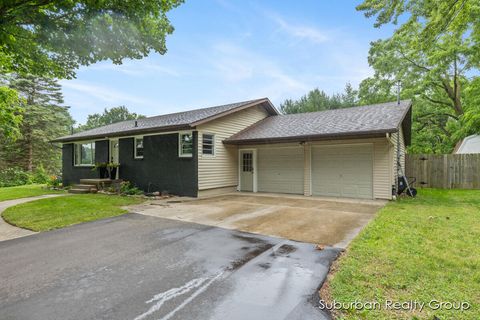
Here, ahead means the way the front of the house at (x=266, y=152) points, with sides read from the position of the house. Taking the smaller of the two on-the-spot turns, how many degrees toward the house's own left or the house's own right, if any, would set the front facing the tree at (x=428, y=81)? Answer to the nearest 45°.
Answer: approximately 180°

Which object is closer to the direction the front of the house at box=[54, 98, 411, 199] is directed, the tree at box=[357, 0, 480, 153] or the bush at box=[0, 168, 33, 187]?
the bush

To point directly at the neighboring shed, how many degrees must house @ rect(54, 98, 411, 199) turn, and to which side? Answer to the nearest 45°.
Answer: approximately 135° to its left

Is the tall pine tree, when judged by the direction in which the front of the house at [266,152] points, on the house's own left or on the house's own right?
on the house's own right

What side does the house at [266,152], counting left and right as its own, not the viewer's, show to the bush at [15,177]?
right

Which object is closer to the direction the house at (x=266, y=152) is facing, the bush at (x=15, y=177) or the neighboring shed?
the bush

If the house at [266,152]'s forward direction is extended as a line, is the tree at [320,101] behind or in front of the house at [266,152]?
behind

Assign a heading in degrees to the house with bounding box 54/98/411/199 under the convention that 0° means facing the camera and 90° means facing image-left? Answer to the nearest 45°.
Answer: approximately 45°

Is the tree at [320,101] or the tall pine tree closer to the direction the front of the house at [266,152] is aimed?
the tall pine tree

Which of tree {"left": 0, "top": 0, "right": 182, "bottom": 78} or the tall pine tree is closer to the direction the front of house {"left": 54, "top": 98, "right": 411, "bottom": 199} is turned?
the tree
